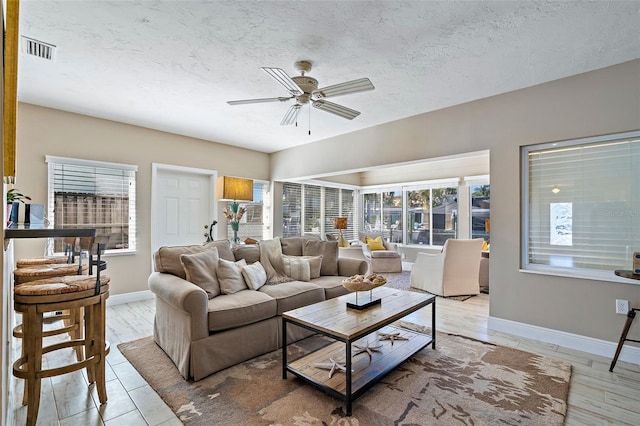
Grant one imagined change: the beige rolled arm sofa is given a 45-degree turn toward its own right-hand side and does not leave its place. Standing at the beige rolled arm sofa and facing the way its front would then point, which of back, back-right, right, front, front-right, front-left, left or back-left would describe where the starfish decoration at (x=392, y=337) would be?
left

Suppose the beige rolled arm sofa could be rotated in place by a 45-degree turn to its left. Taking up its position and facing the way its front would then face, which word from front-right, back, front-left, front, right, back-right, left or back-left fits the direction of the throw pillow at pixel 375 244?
front-left

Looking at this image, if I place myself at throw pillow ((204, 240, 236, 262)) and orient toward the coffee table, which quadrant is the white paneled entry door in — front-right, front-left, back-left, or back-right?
back-left

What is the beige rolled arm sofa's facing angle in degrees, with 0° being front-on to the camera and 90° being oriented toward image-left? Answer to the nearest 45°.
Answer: approximately 315°

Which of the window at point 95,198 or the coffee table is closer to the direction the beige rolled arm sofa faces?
the coffee table

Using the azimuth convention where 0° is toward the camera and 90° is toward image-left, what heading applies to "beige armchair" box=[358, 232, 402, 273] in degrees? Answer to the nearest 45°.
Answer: approximately 315°
